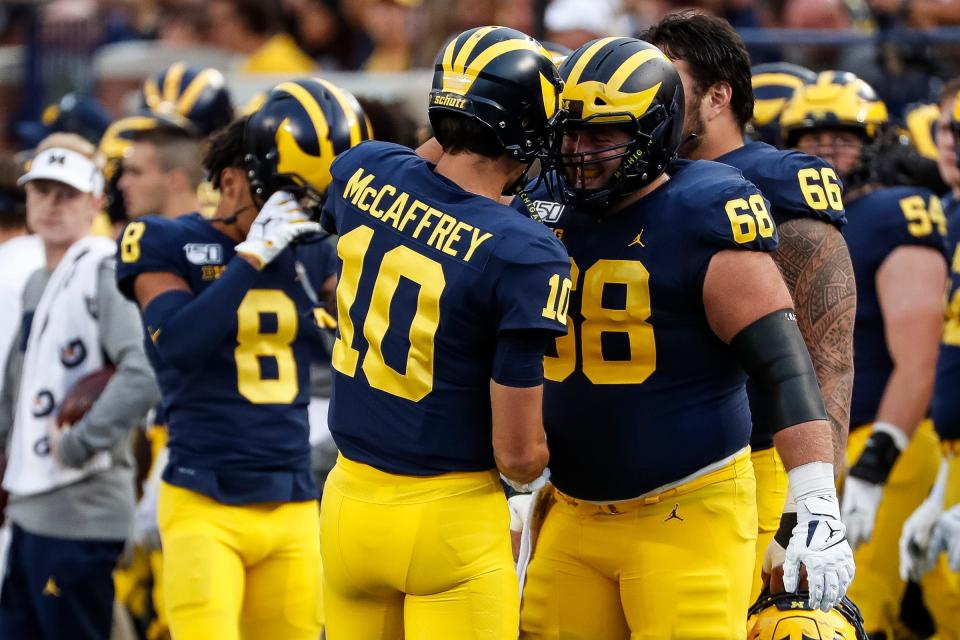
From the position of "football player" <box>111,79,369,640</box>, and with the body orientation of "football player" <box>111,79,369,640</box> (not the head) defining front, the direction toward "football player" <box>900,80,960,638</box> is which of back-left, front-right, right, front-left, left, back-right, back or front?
front-left

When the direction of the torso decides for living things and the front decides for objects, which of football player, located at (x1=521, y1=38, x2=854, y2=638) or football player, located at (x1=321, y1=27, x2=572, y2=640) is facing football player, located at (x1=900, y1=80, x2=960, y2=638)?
football player, located at (x1=321, y1=27, x2=572, y2=640)

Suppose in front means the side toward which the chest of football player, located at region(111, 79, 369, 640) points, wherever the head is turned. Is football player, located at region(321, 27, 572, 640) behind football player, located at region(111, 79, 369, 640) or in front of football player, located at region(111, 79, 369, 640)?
in front

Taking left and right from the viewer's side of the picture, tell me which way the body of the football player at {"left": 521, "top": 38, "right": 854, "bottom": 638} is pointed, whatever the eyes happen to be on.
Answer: facing the viewer and to the left of the viewer

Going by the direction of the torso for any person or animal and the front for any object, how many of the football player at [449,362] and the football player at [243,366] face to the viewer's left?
0

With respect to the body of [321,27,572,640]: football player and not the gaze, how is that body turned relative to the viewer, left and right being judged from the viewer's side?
facing away from the viewer and to the right of the viewer

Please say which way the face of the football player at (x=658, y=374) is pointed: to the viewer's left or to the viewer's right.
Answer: to the viewer's left

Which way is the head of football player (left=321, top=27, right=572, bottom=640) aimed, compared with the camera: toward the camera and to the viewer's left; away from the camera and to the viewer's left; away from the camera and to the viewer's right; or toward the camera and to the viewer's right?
away from the camera and to the viewer's right

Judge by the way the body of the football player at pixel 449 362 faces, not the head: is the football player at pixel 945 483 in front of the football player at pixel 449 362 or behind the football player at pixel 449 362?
in front

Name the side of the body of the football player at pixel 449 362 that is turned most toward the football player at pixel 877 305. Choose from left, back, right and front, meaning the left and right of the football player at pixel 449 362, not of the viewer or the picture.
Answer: front

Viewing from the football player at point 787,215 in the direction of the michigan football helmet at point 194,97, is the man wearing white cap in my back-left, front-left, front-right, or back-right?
front-left

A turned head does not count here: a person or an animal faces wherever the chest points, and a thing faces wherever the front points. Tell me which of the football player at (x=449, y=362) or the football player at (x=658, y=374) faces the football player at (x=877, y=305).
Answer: the football player at (x=449, y=362)

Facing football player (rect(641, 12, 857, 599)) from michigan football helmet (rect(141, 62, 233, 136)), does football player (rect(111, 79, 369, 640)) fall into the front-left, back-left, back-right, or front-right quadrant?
front-right

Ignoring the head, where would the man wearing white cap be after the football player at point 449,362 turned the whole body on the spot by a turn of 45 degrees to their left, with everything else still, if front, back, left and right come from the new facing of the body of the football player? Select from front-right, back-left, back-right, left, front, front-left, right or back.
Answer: front-left

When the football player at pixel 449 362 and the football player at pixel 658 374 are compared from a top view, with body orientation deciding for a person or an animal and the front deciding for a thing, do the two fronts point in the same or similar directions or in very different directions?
very different directions

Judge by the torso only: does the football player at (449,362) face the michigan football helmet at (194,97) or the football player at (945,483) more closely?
the football player
